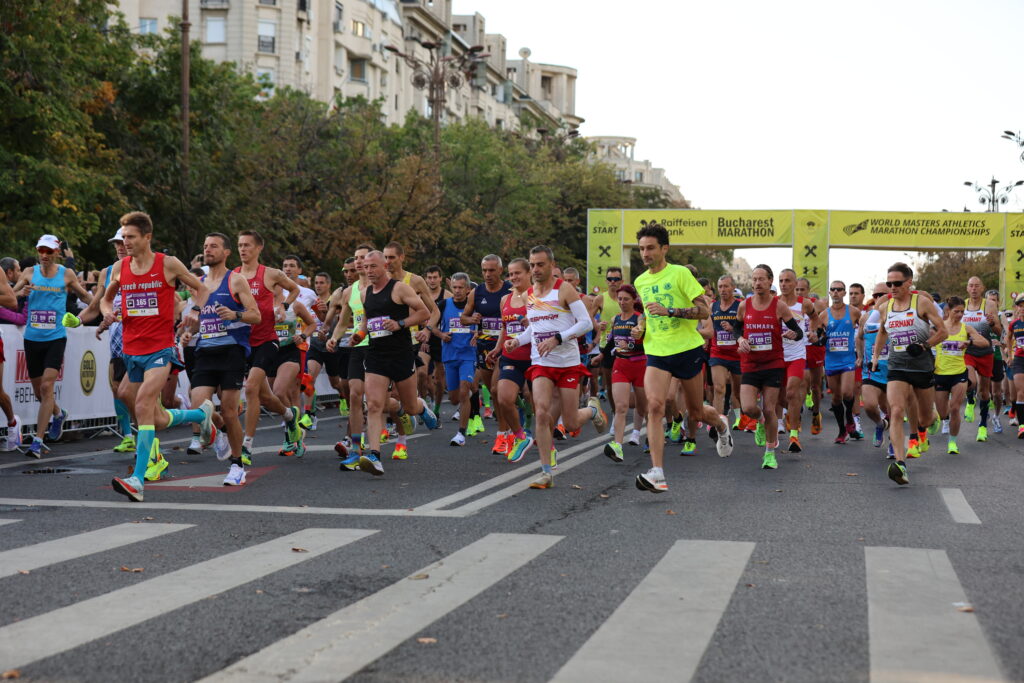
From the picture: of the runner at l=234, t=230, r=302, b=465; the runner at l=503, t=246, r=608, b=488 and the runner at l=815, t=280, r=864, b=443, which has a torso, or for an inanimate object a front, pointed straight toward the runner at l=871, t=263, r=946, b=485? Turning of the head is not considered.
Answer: the runner at l=815, t=280, r=864, b=443

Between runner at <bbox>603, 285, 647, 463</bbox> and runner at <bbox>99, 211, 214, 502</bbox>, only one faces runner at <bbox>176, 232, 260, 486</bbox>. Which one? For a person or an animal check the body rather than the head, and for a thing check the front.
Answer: runner at <bbox>603, 285, 647, 463</bbox>

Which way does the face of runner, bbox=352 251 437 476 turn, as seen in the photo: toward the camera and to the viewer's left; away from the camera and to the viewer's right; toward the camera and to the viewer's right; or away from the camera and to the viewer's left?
toward the camera and to the viewer's left

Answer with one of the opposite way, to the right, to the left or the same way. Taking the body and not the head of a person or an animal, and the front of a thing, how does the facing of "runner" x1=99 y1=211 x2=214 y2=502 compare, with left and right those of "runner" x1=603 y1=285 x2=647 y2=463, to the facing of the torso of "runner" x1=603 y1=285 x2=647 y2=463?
the same way

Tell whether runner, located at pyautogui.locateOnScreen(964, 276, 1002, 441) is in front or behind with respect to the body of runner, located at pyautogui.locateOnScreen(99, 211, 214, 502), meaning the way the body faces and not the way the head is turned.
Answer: behind

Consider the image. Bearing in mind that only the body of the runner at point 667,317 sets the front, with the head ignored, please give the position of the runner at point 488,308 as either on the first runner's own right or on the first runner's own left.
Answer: on the first runner's own right

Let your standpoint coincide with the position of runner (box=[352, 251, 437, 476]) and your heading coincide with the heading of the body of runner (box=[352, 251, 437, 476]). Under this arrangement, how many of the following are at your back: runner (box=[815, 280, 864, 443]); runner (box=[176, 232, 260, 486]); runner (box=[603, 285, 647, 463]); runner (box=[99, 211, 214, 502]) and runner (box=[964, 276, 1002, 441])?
3

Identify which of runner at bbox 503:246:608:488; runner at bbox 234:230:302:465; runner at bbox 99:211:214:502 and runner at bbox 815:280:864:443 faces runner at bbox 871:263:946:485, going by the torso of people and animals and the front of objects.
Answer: runner at bbox 815:280:864:443

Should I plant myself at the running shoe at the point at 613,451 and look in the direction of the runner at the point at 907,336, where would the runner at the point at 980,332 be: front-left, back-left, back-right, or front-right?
front-left

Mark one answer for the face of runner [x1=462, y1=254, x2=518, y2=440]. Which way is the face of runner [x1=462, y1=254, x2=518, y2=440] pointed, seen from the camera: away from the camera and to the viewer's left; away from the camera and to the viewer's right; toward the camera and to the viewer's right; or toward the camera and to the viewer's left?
toward the camera and to the viewer's left

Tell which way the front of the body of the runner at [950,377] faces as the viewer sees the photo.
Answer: toward the camera

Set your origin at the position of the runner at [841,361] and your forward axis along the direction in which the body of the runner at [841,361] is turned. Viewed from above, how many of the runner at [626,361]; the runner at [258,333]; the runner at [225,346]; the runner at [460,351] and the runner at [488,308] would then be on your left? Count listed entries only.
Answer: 0

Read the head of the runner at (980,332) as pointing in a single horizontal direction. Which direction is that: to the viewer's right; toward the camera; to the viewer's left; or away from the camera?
toward the camera

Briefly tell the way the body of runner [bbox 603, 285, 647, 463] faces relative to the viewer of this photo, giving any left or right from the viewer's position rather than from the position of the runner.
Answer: facing the viewer and to the left of the viewer

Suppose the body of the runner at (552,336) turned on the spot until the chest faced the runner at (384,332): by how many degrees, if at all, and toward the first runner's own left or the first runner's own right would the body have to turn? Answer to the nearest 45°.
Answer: approximately 45° to the first runner's own right

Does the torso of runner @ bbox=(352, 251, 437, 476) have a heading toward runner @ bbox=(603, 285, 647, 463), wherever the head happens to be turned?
no

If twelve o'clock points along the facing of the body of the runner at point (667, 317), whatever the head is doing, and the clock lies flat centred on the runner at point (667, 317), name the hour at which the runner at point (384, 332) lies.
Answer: the runner at point (384, 332) is roughly at 2 o'clock from the runner at point (667, 317).

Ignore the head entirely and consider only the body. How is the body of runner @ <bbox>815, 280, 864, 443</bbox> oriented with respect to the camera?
toward the camera

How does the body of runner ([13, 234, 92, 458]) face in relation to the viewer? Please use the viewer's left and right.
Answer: facing the viewer

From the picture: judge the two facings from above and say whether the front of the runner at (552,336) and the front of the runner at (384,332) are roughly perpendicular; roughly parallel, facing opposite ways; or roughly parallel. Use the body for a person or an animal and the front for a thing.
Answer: roughly parallel
